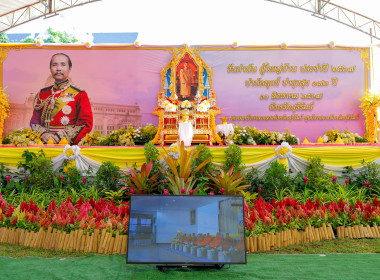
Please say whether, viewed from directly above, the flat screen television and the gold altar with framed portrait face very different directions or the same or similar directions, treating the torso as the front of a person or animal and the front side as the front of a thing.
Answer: same or similar directions

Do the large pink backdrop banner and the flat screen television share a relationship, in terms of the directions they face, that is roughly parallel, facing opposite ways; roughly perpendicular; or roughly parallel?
roughly parallel

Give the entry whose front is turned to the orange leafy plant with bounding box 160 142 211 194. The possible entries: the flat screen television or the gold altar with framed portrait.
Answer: the gold altar with framed portrait

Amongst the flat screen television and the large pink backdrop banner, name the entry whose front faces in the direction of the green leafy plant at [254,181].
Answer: the large pink backdrop banner

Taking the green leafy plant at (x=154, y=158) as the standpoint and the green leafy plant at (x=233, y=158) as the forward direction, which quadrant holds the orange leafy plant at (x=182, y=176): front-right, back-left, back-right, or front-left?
front-right

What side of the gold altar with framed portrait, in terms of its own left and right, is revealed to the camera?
front

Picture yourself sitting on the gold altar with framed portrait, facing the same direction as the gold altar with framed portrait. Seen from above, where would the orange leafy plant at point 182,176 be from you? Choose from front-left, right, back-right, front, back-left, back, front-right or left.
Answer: front

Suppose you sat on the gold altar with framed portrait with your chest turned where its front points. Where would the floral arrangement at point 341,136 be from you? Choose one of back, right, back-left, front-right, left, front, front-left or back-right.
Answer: left

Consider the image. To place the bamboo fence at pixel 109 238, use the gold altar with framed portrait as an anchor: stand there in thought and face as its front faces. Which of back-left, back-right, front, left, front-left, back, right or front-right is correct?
front

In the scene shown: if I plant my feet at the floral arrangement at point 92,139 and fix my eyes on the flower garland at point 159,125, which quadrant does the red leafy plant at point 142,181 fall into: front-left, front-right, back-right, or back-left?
front-right

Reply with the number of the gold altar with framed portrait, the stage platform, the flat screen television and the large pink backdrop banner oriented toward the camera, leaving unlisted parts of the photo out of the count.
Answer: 4

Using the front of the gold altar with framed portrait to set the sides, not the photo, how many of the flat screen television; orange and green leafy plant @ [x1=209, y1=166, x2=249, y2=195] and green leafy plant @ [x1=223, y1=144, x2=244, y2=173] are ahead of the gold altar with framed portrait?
3

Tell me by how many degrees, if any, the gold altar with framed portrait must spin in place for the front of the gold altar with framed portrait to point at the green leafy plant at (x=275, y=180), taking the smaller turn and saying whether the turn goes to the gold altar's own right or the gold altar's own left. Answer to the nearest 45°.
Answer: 0° — it already faces it

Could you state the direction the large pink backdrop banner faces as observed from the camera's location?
facing the viewer

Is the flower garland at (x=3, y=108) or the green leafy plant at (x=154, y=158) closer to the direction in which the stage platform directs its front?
the green leafy plant

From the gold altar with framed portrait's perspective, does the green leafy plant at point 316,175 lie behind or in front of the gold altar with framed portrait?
in front

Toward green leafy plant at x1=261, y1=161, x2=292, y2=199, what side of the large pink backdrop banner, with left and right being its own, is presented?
front
